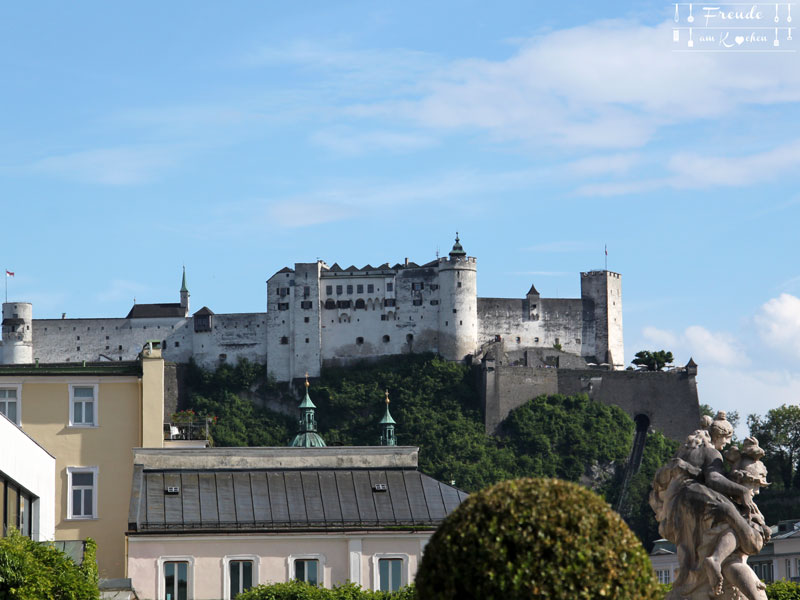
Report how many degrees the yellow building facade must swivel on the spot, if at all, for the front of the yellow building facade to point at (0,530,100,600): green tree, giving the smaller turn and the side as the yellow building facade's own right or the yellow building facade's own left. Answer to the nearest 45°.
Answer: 0° — it already faces it

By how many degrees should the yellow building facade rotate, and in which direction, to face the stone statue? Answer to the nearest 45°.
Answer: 0° — it already faces it

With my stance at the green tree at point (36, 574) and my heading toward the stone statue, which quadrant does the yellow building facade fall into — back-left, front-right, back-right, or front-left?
back-left

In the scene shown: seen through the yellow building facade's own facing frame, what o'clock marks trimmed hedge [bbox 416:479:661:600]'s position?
The trimmed hedge is roughly at 12 o'clock from the yellow building facade.

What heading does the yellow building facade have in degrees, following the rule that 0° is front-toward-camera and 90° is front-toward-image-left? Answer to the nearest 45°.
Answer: approximately 0°
